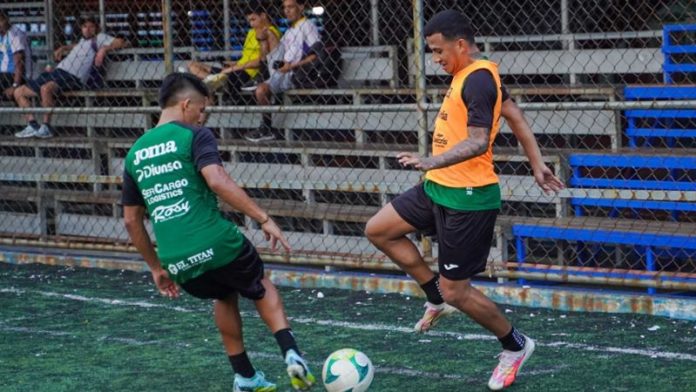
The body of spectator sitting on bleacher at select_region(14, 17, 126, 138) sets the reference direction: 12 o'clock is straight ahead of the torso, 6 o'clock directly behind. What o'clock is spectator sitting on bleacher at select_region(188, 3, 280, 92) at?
spectator sitting on bleacher at select_region(188, 3, 280, 92) is roughly at 9 o'clock from spectator sitting on bleacher at select_region(14, 17, 126, 138).

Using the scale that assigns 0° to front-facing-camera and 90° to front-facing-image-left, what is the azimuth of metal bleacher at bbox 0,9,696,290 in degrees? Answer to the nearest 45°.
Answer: approximately 0°

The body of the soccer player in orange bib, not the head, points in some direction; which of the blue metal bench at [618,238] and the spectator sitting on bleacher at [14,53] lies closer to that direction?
the spectator sitting on bleacher

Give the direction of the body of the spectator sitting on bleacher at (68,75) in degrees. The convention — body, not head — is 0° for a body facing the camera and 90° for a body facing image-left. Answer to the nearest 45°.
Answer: approximately 45°

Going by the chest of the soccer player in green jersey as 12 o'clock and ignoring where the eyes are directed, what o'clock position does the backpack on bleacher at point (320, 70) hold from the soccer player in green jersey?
The backpack on bleacher is roughly at 11 o'clock from the soccer player in green jersey.

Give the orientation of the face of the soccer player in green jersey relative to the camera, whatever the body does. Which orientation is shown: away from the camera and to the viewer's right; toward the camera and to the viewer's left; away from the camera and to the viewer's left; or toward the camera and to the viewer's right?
away from the camera and to the viewer's right
